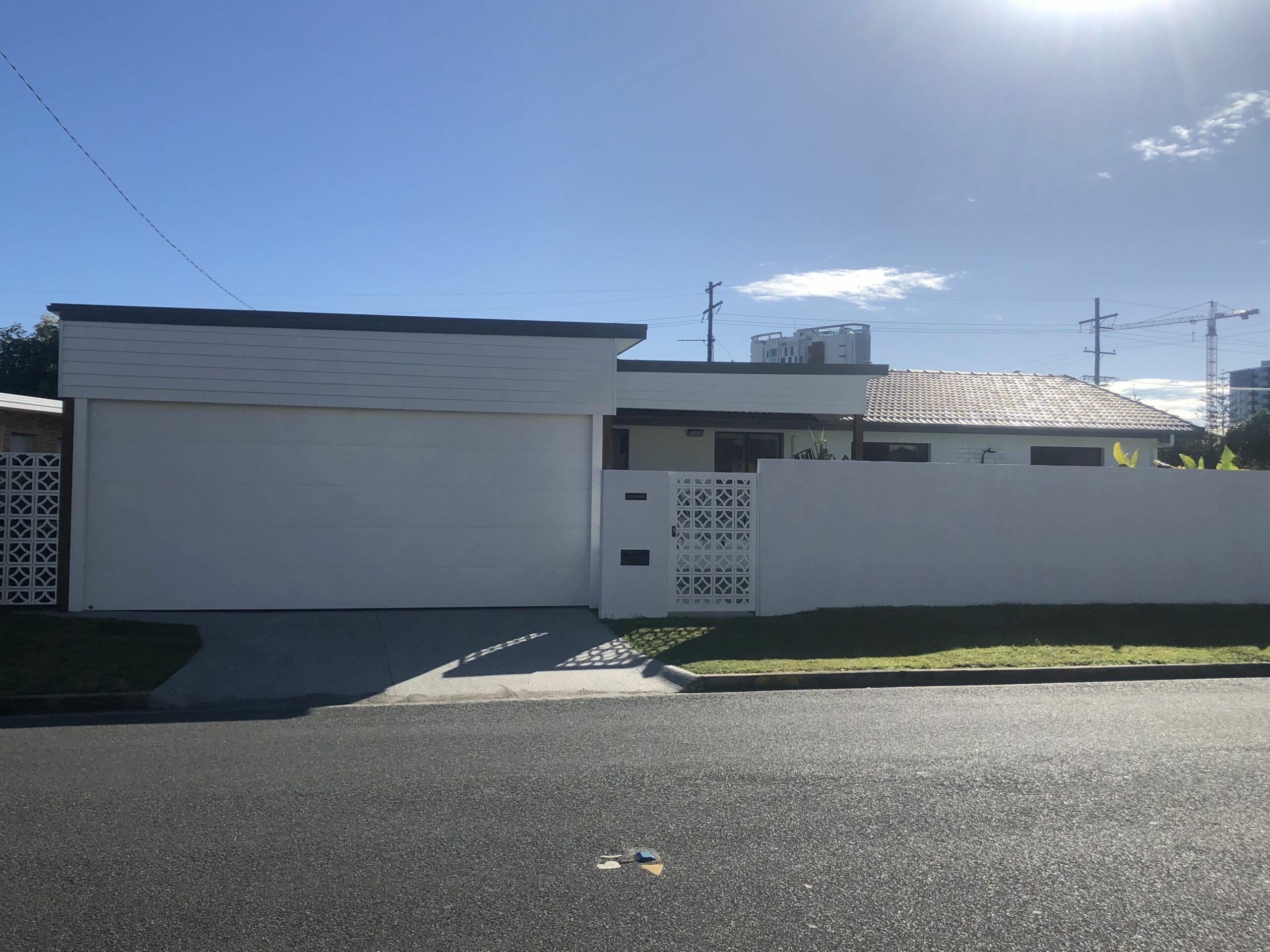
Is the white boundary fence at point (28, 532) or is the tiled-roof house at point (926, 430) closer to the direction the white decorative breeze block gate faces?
the white boundary fence

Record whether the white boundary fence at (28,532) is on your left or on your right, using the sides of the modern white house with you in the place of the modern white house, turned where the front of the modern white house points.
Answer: on your right

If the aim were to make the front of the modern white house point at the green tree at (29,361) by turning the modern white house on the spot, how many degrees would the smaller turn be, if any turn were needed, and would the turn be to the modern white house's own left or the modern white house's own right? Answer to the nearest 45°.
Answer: approximately 135° to the modern white house's own right

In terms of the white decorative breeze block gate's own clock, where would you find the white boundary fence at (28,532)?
The white boundary fence is roughly at 3 o'clock from the white decorative breeze block gate.

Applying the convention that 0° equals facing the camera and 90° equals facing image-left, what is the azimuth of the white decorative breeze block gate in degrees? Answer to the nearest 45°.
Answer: approximately 0°

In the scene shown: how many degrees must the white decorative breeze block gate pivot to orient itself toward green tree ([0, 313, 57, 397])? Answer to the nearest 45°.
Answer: approximately 135° to its right

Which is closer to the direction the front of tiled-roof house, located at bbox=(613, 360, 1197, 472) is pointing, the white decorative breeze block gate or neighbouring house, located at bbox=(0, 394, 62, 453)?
the white decorative breeze block gate

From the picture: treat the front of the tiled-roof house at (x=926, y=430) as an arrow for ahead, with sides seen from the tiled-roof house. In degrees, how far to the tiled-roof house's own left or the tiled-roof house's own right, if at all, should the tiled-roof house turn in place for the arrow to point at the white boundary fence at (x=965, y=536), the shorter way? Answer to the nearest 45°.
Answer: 0° — it already faces it
